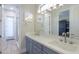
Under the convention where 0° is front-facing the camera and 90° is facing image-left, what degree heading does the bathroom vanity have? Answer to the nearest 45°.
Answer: approximately 45°
